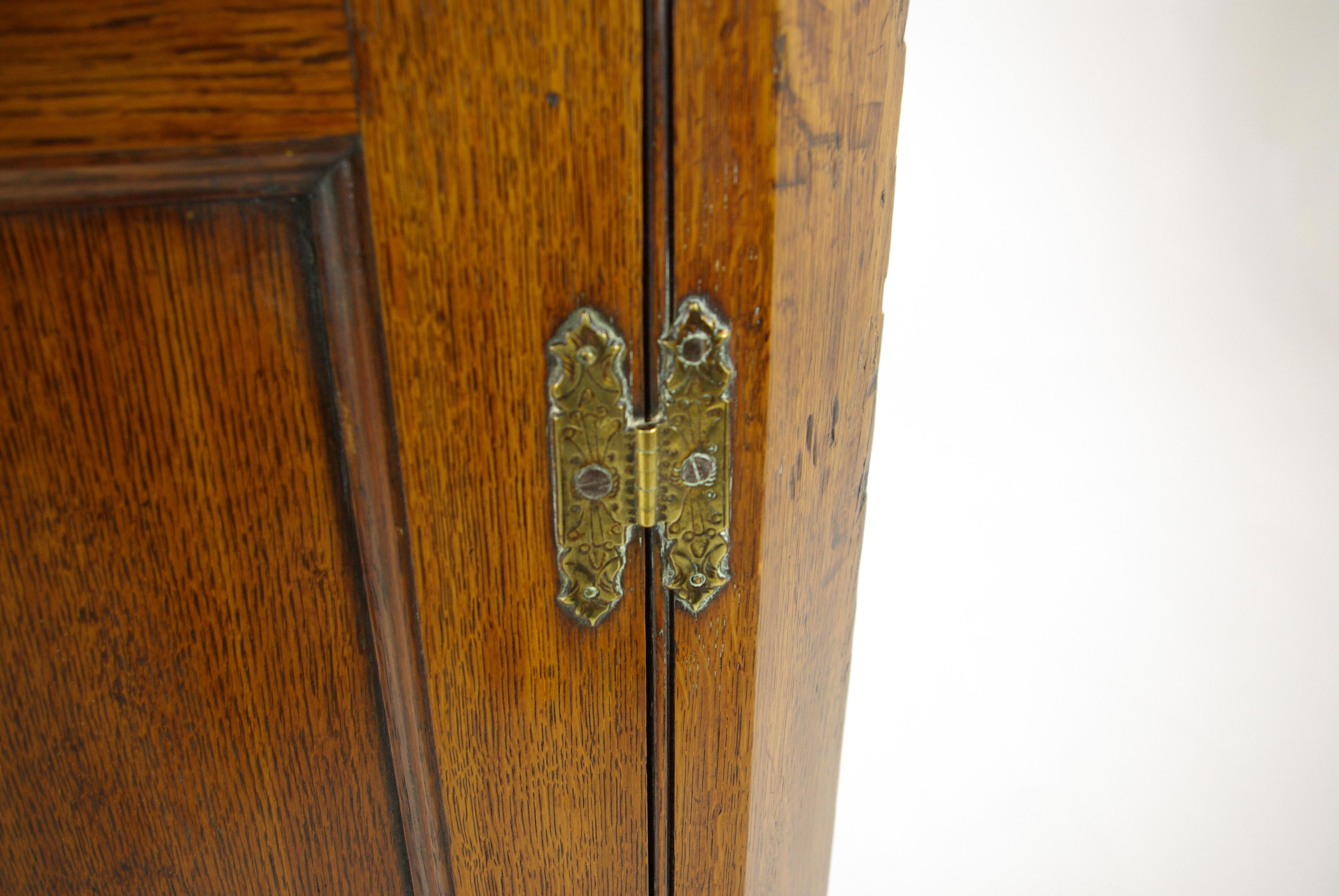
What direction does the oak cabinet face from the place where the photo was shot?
facing the viewer
